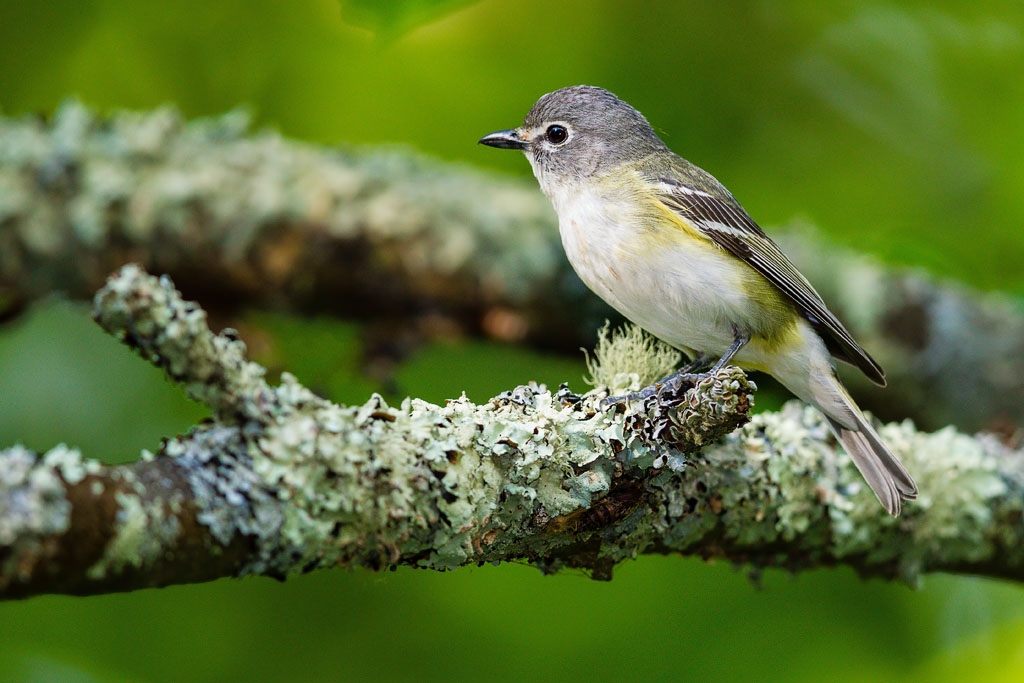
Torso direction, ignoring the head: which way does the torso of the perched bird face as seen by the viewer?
to the viewer's left
